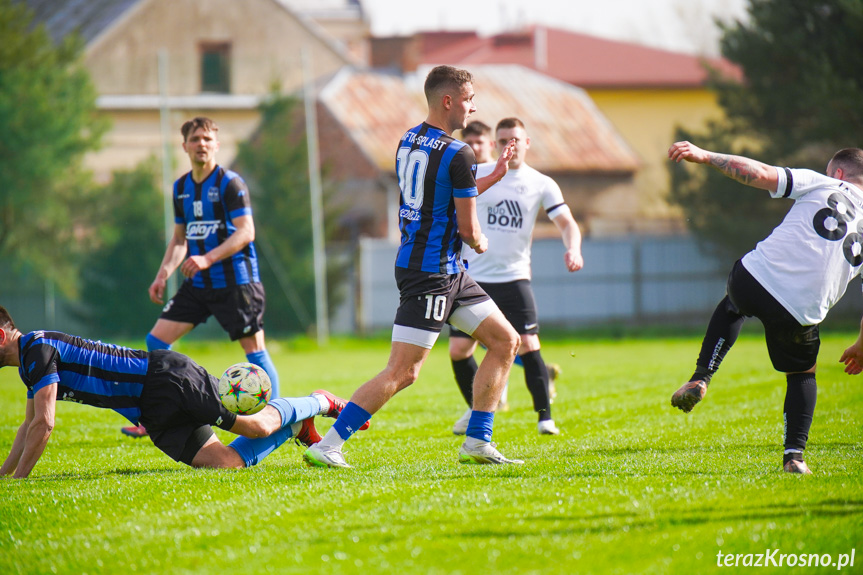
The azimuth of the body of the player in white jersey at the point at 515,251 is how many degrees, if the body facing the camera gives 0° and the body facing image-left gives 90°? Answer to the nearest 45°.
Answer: approximately 0°

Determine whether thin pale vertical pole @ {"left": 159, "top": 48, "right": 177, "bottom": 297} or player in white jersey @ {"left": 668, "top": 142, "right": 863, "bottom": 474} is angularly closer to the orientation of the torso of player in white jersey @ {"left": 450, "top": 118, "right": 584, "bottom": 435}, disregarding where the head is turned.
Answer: the player in white jersey

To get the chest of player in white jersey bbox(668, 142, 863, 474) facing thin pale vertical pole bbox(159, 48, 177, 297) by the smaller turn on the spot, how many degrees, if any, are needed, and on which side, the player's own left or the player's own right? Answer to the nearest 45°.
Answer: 0° — they already face it

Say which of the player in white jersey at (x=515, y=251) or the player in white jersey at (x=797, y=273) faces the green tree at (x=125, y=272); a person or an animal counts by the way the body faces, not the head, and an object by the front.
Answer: the player in white jersey at (x=797, y=273)

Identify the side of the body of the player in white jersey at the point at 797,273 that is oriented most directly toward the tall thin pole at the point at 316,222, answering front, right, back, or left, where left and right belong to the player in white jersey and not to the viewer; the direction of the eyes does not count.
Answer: front

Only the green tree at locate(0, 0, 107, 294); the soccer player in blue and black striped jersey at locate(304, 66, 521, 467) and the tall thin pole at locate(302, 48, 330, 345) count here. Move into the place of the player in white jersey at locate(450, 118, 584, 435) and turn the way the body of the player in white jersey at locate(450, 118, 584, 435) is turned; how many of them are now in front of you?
1

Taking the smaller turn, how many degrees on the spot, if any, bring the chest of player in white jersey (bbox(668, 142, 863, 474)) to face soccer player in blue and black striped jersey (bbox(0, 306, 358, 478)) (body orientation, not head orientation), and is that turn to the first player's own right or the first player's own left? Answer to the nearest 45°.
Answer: approximately 45° to the first player's own left

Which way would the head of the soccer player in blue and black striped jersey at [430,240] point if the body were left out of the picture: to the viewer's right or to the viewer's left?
to the viewer's right

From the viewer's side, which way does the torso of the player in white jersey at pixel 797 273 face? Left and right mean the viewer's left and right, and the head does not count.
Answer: facing away from the viewer and to the left of the viewer

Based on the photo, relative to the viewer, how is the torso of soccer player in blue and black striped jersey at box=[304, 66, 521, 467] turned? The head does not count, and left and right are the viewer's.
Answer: facing away from the viewer and to the right of the viewer

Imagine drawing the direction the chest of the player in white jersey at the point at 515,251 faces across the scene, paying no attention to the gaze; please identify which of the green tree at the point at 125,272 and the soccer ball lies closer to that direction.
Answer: the soccer ball

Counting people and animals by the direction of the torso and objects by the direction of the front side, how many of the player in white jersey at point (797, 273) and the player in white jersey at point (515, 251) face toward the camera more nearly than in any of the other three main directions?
1

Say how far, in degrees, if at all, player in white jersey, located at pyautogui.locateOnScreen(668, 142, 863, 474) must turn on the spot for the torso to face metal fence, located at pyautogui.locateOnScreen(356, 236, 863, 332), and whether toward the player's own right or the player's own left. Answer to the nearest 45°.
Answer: approximately 45° to the player's own right

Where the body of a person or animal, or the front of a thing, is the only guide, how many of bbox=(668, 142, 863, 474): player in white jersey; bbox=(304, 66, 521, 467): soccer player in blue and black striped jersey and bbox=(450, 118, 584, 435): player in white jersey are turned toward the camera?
1

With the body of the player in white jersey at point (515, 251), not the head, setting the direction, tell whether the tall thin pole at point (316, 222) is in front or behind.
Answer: behind

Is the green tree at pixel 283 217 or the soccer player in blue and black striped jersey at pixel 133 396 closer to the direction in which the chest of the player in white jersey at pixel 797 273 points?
the green tree
